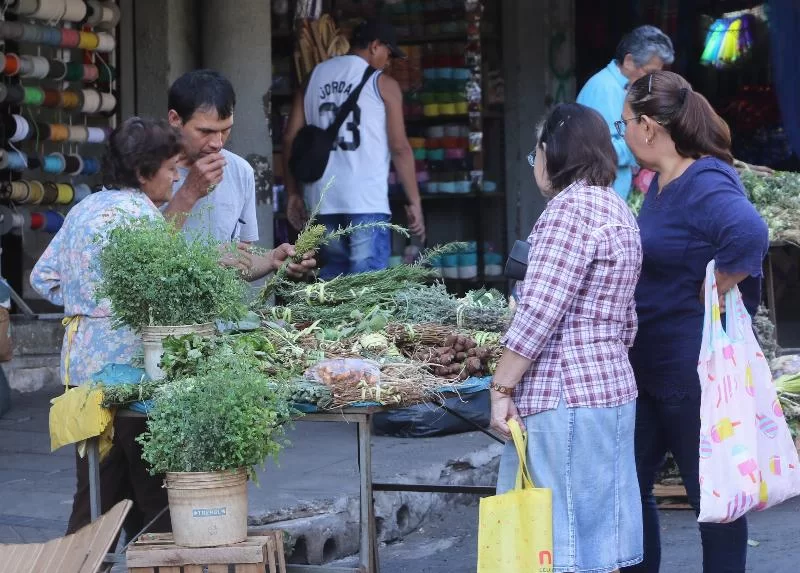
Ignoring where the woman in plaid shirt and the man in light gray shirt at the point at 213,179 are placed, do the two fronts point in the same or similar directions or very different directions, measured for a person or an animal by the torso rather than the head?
very different directions

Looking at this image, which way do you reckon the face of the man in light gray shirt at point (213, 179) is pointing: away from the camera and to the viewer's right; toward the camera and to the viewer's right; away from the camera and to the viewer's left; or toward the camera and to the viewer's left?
toward the camera and to the viewer's right

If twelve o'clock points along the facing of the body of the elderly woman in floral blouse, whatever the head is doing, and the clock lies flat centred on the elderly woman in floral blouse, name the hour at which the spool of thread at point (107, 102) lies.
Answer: The spool of thread is roughly at 9 o'clock from the elderly woman in floral blouse.

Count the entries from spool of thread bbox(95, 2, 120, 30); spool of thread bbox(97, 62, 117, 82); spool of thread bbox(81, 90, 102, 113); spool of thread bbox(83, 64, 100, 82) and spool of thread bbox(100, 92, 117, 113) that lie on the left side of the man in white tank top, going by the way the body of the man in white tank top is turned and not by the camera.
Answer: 5

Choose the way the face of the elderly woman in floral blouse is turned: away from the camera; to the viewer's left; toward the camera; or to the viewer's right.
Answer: to the viewer's right

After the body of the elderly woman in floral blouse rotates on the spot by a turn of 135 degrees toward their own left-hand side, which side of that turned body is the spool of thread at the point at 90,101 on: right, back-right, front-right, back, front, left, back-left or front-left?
front-right

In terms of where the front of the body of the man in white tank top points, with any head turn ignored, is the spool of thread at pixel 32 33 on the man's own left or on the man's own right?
on the man's own left

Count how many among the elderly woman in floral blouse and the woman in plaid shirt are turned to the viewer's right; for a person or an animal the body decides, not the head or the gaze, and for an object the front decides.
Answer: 1

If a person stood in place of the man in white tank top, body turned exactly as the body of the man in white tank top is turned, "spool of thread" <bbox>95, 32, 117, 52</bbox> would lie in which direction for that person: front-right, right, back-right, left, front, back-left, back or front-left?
left

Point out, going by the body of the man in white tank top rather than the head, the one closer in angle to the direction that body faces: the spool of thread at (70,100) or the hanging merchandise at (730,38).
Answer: the hanging merchandise

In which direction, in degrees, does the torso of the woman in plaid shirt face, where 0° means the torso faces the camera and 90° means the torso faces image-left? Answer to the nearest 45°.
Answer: approximately 135°

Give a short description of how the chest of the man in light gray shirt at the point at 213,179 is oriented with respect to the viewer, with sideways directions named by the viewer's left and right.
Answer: facing the viewer and to the right of the viewer

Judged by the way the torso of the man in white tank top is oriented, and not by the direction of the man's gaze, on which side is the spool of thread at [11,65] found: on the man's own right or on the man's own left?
on the man's own left

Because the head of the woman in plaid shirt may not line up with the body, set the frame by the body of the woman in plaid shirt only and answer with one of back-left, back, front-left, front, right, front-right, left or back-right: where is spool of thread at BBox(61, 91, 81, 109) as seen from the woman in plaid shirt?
front

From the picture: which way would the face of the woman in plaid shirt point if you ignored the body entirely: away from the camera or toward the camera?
away from the camera

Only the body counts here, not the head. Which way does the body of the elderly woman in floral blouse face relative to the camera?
to the viewer's right
